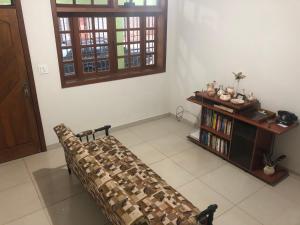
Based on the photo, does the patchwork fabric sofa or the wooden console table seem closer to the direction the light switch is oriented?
the patchwork fabric sofa

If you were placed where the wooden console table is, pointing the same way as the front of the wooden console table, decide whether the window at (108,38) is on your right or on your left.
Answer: on your right

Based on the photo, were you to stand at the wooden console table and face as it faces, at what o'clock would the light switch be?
The light switch is roughly at 1 o'clock from the wooden console table.

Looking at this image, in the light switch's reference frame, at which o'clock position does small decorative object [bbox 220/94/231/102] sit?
The small decorative object is roughly at 10 o'clock from the light switch.

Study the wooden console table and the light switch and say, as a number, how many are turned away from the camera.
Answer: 0

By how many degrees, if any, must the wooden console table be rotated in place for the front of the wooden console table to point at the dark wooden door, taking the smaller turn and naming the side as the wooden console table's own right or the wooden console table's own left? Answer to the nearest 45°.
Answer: approximately 45° to the wooden console table's own right

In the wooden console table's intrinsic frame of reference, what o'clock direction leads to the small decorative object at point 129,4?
The small decorative object is roughly at 2 o'clock from the wooden console table.

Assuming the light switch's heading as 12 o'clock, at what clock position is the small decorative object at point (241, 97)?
The small decorative object is roughly at 10 o'clock from the light switch.

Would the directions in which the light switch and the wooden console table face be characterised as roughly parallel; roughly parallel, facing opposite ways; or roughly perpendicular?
roughly perpendicular

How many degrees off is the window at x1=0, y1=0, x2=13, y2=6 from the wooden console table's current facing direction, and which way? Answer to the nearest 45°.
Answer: approximately 45° to its right

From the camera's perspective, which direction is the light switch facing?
toward the camera

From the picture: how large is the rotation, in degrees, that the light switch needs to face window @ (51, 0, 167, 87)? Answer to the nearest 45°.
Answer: approximately 90° to its left

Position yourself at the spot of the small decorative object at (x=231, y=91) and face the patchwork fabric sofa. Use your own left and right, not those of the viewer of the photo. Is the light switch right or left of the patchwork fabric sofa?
right

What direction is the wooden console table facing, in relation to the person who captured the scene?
facing the viewer and to the left of the viewer

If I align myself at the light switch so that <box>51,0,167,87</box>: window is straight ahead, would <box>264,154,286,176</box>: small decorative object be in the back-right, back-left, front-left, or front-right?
front-right

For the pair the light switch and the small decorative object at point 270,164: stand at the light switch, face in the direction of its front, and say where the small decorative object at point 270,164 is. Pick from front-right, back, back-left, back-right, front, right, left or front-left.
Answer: front-left
